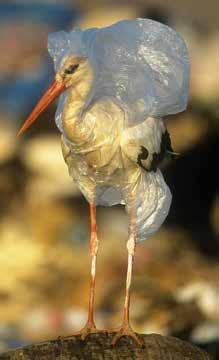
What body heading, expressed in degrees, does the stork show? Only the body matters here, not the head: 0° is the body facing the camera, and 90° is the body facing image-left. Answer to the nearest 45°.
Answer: approximately 45°
